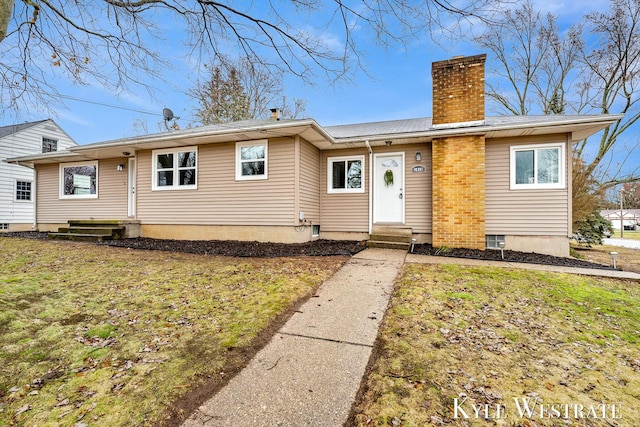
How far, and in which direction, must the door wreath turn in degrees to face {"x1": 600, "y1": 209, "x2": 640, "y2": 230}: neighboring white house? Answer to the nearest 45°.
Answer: approximately 135° to its left

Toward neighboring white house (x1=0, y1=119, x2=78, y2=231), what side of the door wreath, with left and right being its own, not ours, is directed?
right

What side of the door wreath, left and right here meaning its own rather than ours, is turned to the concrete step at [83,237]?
right

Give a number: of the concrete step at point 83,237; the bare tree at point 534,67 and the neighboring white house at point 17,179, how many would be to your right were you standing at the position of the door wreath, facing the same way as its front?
2

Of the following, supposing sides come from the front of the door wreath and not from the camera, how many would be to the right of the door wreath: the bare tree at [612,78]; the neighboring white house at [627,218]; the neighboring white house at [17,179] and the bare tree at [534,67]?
1

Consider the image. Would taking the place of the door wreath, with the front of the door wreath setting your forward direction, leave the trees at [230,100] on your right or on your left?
on your right

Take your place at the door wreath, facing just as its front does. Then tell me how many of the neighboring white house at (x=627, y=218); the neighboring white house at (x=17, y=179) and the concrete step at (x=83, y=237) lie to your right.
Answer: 2

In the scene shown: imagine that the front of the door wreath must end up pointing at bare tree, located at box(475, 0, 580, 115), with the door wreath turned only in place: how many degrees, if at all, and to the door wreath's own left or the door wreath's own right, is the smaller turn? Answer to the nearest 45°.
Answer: approximately 135° to the door wreath's own left

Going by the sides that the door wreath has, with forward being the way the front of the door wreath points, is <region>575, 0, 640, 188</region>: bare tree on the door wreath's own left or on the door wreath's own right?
on the door wreath's own left

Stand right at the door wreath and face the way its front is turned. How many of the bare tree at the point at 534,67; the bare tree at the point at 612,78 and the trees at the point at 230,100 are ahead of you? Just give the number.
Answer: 0

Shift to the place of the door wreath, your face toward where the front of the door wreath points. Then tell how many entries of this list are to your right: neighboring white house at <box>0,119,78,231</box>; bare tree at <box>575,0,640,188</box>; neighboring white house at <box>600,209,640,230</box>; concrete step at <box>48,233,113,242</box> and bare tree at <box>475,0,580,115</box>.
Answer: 2

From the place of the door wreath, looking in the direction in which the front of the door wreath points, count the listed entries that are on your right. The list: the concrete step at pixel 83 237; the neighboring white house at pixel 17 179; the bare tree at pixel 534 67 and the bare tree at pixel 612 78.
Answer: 2

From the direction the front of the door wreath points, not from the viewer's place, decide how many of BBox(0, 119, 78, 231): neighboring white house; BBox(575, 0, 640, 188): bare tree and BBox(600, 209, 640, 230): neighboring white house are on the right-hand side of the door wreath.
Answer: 1

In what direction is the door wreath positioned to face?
toward the camera
